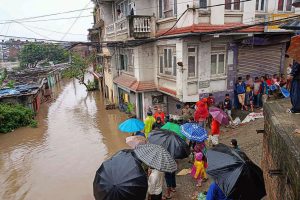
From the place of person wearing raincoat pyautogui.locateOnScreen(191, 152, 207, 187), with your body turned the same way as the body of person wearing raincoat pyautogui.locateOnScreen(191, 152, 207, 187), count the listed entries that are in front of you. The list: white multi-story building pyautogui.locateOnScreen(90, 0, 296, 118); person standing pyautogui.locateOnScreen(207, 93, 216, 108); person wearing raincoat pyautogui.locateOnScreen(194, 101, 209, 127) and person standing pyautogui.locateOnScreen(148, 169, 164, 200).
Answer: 3

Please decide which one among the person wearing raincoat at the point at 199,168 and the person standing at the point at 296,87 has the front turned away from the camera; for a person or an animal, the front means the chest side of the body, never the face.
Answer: the person wearing raincoat

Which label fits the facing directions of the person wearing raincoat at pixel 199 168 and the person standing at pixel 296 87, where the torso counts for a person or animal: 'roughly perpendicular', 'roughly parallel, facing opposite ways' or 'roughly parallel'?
roughly perpendicular

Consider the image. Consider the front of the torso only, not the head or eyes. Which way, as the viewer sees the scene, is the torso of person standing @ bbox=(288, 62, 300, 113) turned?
to the viewer's left

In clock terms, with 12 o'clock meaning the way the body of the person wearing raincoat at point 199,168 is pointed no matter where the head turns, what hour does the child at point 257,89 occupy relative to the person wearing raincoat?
The child is roughly at 1 o'clock from the person wearing raincoat.

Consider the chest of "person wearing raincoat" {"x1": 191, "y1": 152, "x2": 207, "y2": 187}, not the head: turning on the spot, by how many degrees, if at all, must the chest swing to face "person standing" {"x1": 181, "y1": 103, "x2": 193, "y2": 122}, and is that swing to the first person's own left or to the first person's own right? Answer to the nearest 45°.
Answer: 0° — they already face them

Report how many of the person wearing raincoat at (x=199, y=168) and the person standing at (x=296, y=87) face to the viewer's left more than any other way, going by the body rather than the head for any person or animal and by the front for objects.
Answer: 1

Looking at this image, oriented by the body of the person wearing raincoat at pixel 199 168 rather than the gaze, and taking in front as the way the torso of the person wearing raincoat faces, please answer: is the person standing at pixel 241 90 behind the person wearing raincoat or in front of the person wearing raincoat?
in front

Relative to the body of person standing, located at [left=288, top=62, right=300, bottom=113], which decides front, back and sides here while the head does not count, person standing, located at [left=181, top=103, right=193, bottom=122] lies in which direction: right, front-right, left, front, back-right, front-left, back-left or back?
front-right
